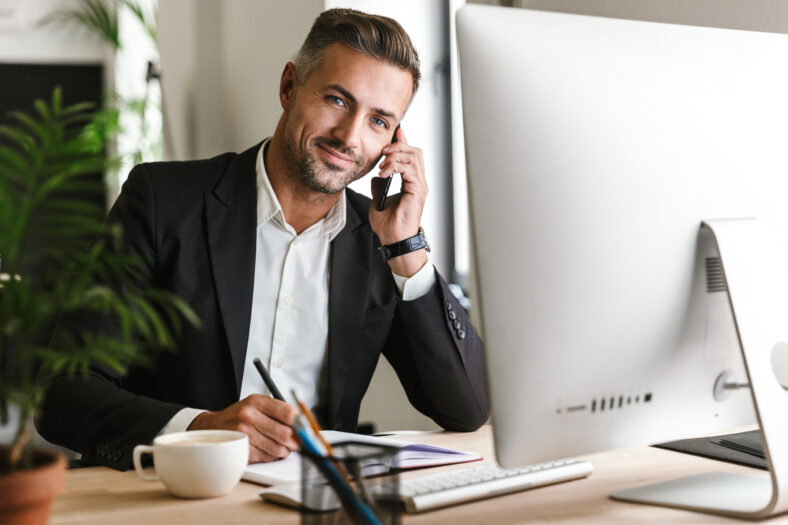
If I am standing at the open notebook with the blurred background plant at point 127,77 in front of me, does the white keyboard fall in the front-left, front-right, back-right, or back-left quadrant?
back-right

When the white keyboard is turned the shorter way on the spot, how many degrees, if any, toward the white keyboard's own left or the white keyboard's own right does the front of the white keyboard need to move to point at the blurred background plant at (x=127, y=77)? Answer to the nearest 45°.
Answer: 0° — it already faces it

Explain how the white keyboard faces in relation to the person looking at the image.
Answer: facing away from the viewer and to the left of the viewer

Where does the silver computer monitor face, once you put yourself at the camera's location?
facing away from the viewer and to the left of the viewer
